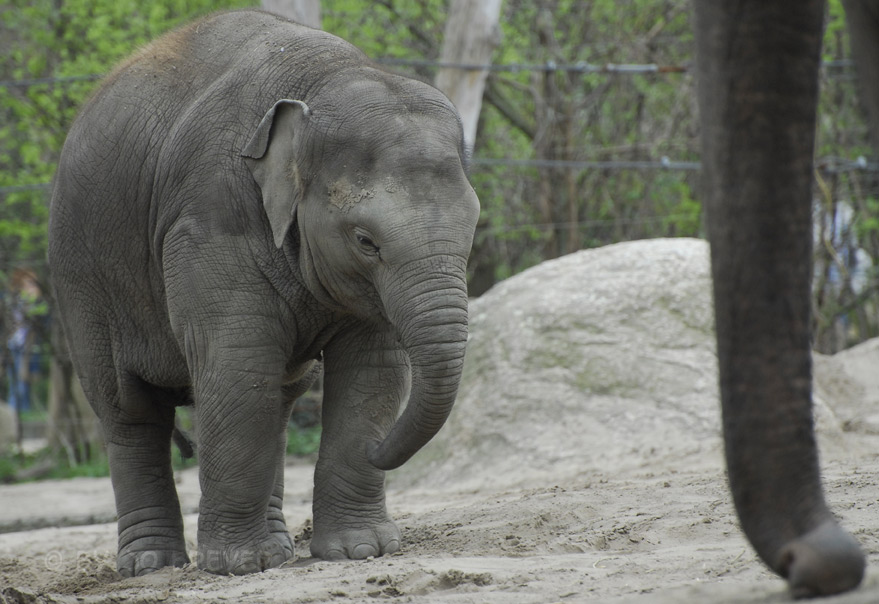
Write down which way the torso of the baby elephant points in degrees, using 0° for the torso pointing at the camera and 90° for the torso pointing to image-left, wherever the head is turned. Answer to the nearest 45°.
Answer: approximately 315°

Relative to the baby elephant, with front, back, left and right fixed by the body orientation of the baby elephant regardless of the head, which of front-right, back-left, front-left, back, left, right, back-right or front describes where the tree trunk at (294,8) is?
back-left

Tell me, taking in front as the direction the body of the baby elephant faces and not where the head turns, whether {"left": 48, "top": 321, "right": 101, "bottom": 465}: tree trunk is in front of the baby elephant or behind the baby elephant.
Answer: behind

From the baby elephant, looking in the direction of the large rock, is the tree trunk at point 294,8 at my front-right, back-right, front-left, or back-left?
front-left

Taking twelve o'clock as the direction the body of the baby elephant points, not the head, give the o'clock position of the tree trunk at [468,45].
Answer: The tree trunk is roughly at 8 o'clock from the baby elephant.

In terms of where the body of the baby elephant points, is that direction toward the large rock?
no

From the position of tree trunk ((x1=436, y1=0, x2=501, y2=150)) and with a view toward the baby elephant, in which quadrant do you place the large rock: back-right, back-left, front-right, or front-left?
front-left
